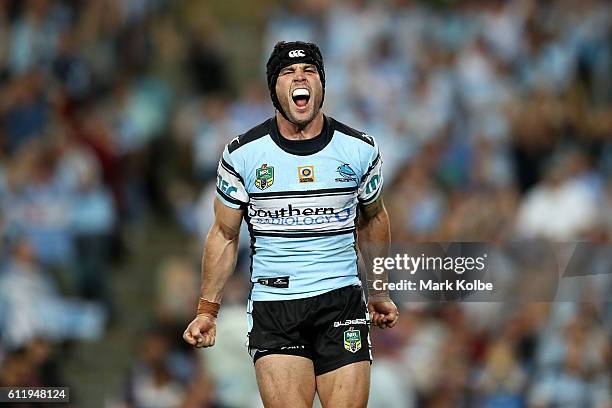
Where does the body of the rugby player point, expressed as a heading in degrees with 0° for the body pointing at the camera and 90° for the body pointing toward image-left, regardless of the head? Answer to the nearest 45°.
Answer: approximately 0°
